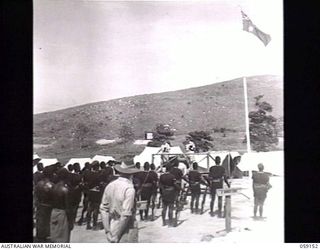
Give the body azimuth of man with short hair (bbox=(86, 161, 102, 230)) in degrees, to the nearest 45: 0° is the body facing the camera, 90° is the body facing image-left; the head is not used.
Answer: approximately 225°

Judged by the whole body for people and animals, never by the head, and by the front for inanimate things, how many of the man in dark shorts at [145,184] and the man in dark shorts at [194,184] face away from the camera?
2

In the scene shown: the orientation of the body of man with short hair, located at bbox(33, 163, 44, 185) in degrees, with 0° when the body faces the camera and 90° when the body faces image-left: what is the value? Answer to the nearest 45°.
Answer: approximately 225°

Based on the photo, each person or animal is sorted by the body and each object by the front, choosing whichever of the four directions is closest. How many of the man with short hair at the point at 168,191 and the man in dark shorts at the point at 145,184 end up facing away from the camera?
2

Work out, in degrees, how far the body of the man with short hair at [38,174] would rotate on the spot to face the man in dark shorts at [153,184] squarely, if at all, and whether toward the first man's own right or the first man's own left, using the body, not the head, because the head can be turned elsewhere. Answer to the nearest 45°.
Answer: approximately 45° to the first man's own right

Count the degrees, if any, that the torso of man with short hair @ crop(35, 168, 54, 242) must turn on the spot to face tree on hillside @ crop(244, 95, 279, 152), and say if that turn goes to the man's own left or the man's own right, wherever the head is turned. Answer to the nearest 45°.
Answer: approximately 45° to the man's own right

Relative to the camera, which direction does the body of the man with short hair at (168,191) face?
away from the camera

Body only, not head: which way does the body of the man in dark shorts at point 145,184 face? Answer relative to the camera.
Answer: away from the camera

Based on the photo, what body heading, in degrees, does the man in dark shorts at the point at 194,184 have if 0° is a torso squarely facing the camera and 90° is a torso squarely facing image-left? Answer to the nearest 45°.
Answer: approximately 180°
